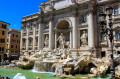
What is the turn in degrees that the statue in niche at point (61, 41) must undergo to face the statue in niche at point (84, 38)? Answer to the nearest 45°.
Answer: approximately 90° to its left

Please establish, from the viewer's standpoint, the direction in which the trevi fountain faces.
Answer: facing the viewer and to the left of the viewer
